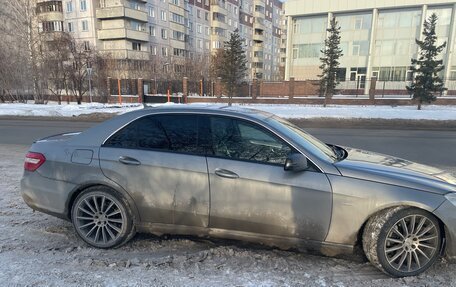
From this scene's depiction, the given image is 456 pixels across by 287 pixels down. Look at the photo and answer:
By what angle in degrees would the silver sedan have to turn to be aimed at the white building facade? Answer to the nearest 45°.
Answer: approximately 90° to its left

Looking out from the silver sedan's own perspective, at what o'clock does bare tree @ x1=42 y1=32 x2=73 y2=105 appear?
The bare tree is roughly at 8 o'clock from the silver sedan.

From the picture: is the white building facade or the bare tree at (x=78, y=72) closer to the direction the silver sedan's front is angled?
the white building facade

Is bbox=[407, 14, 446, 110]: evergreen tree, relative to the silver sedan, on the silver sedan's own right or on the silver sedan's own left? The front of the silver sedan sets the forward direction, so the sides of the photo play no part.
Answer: on the silver sedan's own left

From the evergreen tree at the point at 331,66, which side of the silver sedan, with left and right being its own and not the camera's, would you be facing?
left

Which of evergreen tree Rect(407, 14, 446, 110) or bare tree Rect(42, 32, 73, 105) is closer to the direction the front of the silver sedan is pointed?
the evergreen tree

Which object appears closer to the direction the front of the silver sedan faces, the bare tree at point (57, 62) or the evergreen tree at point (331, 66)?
the evergreen tree

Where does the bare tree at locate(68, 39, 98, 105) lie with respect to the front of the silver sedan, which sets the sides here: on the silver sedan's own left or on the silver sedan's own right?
on the silver sedan's own left

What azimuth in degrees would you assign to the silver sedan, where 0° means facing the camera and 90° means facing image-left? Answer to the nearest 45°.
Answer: approximately 270°

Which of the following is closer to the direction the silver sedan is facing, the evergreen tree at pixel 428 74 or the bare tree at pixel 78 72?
the evergreen tree
